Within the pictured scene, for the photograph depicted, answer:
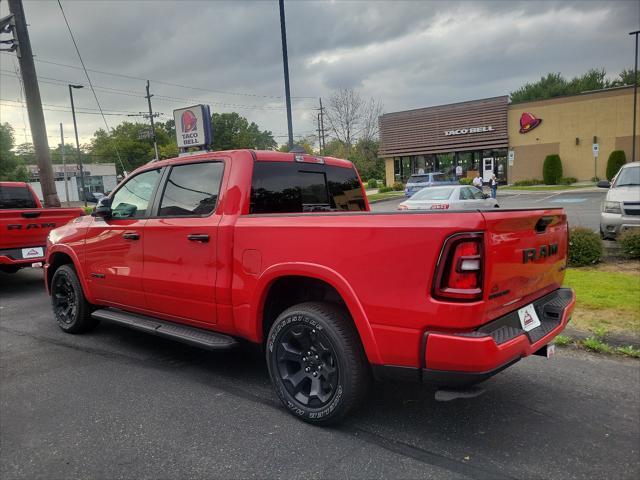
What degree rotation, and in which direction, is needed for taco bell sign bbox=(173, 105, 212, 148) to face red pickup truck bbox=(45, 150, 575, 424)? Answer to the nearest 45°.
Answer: approximately 45° to its left

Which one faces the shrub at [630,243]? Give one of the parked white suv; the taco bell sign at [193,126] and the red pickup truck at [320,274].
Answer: the parked white suv

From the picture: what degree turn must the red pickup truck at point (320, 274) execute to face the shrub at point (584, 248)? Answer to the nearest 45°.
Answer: approximately 90° to its right

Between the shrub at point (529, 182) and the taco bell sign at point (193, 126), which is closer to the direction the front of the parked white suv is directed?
the taco bell sign

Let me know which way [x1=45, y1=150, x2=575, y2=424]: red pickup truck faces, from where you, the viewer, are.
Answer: facing away from the viewer and to the left of the viewer

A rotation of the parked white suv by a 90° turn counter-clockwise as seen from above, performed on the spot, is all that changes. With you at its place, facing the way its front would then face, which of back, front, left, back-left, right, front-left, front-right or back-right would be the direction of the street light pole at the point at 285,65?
back

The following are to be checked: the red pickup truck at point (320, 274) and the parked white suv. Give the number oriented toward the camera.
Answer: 1

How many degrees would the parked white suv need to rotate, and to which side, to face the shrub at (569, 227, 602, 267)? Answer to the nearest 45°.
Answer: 0° — it already faces it

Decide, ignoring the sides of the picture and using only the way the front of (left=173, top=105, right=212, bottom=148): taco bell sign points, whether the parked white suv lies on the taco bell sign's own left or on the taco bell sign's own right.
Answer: on the taco bell sign's own left

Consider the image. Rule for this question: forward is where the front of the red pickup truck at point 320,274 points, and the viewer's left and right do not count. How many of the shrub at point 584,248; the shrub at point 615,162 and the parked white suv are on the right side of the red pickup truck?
3

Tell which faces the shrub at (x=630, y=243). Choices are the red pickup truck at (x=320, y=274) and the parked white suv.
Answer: the parked white suv

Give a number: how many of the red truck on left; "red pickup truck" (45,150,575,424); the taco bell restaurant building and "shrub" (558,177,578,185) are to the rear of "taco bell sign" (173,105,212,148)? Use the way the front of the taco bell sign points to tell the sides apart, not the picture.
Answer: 2
